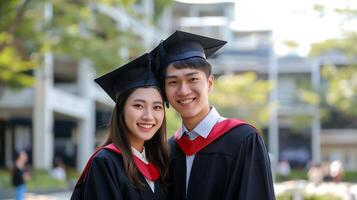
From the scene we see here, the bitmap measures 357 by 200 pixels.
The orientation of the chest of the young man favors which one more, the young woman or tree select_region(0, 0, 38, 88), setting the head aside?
the young woman

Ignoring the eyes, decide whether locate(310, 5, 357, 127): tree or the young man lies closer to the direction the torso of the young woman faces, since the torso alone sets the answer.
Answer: the young man

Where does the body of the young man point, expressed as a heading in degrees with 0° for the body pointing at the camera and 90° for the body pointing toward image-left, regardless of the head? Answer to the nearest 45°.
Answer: approximately 45°

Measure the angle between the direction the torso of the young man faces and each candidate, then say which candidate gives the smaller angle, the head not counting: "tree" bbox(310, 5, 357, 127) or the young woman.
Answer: the young woman

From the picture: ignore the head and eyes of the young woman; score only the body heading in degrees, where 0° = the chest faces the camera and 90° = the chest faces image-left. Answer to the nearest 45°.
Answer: approximately 315°
